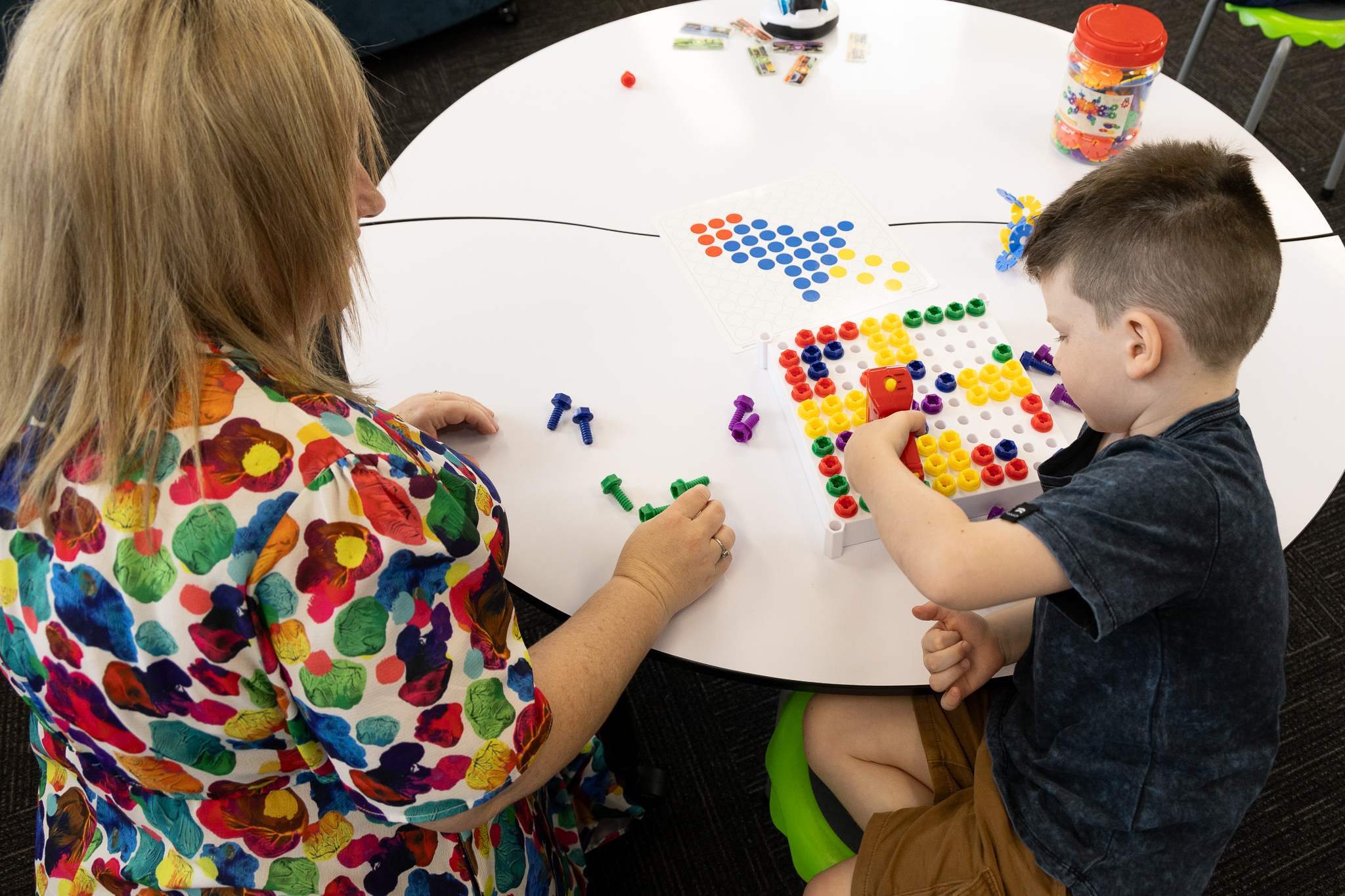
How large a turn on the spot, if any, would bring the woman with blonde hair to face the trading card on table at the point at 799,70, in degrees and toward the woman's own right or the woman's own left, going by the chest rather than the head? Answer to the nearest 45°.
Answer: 0° — they already face it

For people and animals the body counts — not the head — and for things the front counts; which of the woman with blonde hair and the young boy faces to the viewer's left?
the young boy

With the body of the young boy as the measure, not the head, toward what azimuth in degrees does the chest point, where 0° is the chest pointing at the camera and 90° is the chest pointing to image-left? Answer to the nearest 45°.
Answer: approximately 90°

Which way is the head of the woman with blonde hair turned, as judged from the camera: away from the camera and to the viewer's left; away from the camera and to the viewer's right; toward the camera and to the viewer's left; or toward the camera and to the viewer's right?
away from the camera and to the viewer's right

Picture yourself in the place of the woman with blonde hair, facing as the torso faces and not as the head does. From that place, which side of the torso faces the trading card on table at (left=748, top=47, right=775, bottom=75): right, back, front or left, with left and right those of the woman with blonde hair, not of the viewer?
front

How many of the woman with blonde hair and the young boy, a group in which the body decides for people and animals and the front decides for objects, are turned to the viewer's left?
1

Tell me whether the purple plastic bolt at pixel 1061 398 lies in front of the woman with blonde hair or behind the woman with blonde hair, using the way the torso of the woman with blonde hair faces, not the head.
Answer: in front

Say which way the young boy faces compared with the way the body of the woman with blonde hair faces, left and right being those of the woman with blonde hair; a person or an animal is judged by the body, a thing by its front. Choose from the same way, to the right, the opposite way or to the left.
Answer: to the left

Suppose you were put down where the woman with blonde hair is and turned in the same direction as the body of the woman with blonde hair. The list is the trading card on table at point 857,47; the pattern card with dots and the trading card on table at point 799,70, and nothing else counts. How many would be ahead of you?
3

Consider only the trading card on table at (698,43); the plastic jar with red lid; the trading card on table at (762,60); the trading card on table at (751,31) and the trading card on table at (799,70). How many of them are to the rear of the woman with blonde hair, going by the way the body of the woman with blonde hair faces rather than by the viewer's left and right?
0

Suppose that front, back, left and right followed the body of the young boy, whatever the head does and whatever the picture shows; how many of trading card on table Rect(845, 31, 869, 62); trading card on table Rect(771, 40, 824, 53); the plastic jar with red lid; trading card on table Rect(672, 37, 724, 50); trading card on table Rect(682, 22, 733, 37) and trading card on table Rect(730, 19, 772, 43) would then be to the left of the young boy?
0

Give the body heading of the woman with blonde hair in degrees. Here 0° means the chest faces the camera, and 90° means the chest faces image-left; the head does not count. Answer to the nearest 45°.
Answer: approximately 225°
